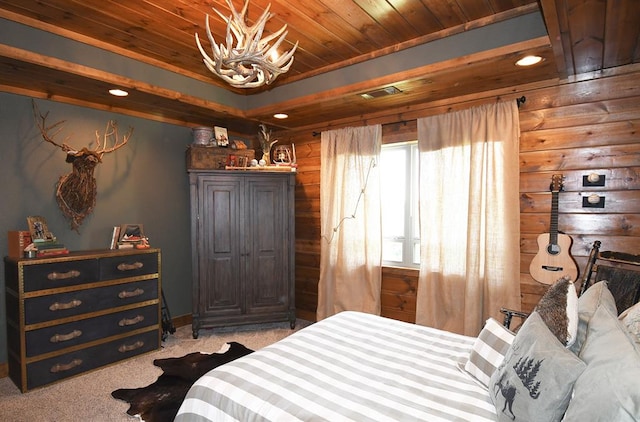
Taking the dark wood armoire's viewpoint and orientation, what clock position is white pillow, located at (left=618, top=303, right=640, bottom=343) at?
The white pillow is roughly at 11 o'clock from the dark wood armoire.

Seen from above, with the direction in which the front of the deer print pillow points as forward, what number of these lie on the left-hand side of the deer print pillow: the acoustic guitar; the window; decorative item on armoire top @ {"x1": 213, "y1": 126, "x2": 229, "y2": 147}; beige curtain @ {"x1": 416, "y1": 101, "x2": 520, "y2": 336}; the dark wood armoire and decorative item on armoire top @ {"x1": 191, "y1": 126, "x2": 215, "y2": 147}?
0

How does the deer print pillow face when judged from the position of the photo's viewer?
facing the viewer and to the left of the viewer

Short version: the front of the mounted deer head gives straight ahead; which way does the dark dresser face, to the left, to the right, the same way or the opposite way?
the same way

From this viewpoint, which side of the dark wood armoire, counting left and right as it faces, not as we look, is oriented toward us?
front

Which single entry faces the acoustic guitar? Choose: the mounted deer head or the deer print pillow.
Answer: the mounted deer head

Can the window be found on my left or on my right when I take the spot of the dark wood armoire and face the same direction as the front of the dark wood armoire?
on my left

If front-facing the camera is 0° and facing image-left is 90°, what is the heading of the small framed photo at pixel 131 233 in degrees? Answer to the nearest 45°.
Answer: approximately 315°

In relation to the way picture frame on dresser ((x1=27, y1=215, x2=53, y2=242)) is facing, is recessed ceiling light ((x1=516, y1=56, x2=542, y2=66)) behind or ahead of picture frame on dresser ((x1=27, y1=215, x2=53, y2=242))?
ahead

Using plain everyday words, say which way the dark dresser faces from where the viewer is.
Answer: facing the viewer and to the right of the viewer

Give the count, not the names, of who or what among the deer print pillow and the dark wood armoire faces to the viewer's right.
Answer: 0

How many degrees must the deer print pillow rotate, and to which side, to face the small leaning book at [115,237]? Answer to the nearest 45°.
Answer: approximately 45° to its right

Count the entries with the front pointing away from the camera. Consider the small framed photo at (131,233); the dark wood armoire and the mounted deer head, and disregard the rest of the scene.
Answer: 0

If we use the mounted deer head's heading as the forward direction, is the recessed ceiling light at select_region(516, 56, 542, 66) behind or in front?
in front

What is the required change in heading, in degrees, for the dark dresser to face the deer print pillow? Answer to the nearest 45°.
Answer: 0° — it already faces it

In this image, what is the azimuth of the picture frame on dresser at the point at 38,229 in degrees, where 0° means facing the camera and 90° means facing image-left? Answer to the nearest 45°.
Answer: approximately 315°
